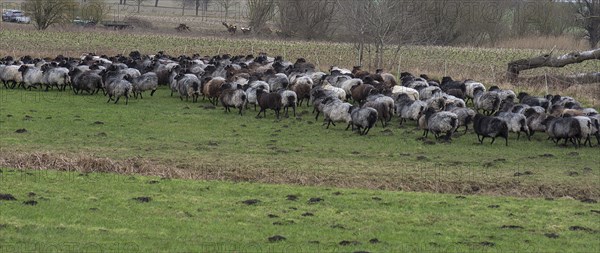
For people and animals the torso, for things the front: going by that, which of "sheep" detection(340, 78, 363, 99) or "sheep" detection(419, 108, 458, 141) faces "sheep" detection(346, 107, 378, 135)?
"sheep" detection(419, 108, 458, 141)

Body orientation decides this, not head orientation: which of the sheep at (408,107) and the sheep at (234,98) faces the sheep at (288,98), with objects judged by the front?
the sheep at (408,107)

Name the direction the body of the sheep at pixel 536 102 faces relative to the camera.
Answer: to the viewer's left

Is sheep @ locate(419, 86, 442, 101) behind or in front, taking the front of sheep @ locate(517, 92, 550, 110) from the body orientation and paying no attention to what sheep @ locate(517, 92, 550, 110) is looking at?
in front

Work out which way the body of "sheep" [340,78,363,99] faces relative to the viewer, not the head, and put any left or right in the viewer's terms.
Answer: facing to the left of the viewer

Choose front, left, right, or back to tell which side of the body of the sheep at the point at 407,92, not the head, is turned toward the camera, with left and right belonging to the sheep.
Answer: left

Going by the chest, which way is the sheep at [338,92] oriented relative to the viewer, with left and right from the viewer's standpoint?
facing to the left of the viewer

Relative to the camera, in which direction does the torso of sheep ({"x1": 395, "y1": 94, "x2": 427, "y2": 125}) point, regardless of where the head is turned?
to the viewer's left

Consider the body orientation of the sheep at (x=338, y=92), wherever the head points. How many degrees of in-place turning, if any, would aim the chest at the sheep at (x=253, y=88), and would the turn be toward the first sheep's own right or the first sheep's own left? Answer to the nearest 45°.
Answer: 0° — it already faces it

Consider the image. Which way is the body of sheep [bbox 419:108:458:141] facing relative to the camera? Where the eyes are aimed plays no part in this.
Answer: to the viewer's left

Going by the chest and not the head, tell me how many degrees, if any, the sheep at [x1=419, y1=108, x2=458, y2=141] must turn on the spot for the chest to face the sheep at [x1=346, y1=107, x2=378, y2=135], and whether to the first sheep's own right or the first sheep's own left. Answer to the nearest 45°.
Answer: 0° — it already faces it

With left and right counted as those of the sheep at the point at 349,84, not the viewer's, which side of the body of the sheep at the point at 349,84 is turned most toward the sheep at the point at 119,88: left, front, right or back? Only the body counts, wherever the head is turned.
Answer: front
